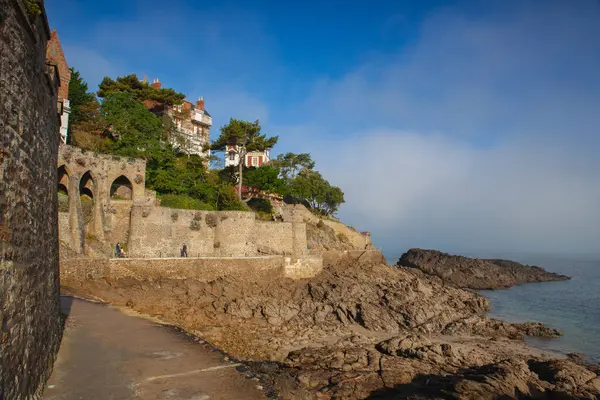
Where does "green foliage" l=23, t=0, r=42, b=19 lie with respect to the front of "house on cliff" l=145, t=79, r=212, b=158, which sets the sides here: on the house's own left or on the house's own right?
on the house's own right

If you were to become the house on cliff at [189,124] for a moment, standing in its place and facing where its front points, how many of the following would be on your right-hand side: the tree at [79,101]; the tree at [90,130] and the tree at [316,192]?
2

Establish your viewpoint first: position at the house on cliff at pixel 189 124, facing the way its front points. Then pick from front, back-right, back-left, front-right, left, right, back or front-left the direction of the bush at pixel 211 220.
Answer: front-right

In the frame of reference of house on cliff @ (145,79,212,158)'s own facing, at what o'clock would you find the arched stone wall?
The arched stone wall is roughly at 2 o'clock from the house on cliff.

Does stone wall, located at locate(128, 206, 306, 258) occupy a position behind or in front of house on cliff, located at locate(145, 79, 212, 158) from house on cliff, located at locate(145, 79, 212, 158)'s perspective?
in front

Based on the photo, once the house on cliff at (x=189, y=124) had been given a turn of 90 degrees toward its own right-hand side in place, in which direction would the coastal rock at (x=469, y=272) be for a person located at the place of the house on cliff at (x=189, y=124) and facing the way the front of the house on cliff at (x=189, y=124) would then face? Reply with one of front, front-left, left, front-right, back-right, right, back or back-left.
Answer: back-left

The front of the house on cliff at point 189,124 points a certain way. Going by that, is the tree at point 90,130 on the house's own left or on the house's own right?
on the house's own right

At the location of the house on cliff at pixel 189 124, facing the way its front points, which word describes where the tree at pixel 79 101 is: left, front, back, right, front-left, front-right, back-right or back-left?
right

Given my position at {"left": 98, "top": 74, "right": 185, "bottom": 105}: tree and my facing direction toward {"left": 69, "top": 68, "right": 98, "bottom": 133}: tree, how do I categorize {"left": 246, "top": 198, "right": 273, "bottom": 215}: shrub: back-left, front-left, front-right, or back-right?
back-left

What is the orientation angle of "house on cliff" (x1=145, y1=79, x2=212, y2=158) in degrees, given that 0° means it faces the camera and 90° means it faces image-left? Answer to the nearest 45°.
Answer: approximately 315°

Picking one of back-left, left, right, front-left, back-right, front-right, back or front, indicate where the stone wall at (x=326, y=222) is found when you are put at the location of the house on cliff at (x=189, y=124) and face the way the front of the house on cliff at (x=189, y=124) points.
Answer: front-left

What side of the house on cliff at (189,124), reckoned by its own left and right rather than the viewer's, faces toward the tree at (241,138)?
front

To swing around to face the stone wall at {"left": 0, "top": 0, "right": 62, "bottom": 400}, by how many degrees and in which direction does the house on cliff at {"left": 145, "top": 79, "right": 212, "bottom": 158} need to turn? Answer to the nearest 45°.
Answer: approximately 45° to its right
